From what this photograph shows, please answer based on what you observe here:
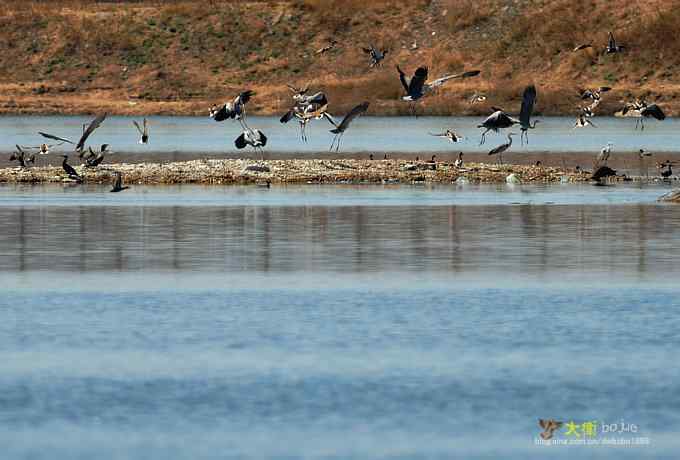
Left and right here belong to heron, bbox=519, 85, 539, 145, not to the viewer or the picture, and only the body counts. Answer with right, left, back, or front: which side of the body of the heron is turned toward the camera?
right

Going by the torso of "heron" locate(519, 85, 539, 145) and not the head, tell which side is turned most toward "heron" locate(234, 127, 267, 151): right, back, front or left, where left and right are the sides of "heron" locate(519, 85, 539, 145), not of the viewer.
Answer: back

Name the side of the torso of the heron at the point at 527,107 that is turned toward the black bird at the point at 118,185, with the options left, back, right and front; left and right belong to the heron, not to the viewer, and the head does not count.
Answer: back
